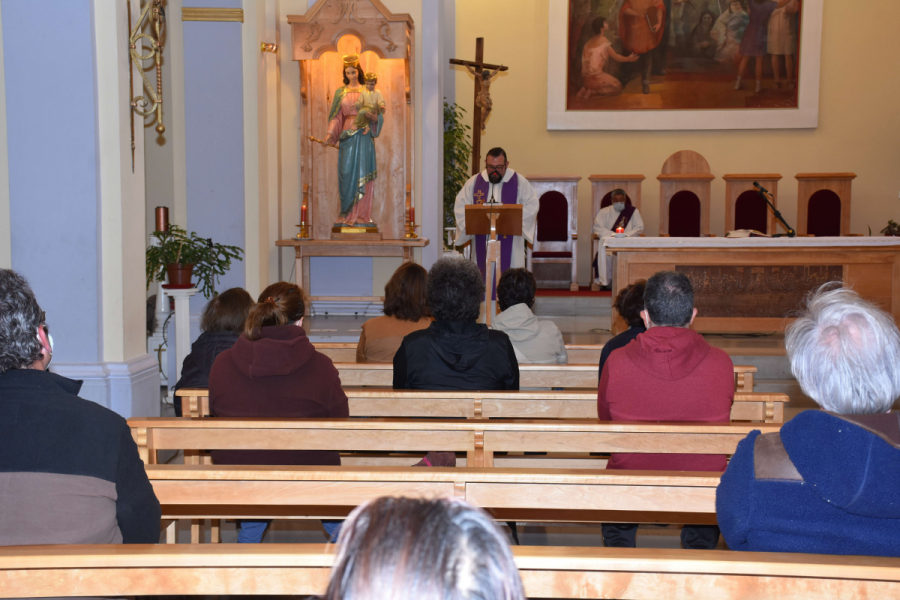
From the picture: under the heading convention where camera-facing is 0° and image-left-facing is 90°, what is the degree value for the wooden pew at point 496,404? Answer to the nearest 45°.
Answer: approximately 180°

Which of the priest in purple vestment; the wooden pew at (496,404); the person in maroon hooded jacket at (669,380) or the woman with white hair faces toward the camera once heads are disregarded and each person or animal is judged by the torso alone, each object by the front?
the priest in purple vestment

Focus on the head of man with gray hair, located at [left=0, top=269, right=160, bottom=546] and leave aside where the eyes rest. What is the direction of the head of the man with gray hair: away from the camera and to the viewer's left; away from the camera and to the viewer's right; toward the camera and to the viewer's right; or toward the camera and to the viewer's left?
away from the camera and to the viewer's right

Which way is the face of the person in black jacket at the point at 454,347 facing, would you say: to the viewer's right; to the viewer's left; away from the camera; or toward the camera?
away from the camera

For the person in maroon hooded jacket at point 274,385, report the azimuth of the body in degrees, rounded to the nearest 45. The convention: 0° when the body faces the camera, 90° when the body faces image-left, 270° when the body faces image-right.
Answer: approximately 180°

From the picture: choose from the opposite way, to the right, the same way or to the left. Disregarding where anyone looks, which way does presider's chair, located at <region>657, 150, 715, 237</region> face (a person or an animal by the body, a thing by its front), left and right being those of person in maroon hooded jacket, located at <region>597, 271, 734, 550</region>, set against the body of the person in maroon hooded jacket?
the opposite way

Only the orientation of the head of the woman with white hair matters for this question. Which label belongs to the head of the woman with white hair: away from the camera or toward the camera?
away from the camera

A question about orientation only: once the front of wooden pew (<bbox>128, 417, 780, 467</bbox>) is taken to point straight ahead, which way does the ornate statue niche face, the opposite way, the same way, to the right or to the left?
the opposite way

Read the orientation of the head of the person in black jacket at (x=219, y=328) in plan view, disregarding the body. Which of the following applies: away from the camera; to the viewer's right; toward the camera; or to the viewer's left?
away from the camera

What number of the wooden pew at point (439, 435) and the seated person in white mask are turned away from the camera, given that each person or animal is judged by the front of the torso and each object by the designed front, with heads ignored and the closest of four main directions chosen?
1

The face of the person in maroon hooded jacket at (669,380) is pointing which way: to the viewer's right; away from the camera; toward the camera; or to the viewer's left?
away from the camera

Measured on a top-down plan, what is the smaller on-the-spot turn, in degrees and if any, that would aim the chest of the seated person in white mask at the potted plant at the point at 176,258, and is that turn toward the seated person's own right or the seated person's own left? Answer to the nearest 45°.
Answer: approximately 45° to the seated person's own right
